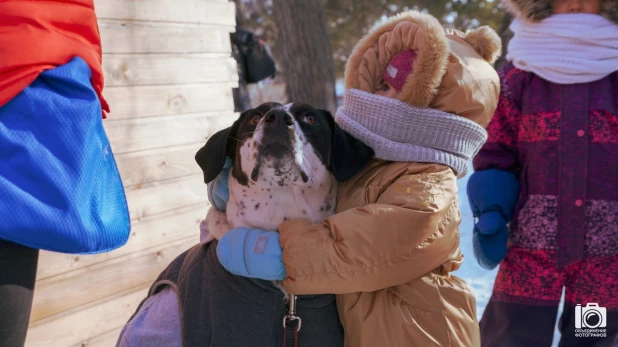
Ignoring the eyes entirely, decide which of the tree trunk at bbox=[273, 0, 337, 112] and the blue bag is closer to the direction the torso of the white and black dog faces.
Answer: the blue bag

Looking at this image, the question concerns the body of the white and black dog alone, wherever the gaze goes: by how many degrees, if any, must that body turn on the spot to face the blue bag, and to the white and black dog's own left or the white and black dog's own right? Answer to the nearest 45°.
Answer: approximately 45° to the white and black dog's own right

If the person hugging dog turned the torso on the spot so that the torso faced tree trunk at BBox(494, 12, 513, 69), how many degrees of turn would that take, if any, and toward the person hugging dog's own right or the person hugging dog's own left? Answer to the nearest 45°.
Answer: approximately 90° to the person hugging dog's own right

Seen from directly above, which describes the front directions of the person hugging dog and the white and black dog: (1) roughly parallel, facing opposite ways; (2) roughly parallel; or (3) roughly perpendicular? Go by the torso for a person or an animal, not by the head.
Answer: roughly perpendicular

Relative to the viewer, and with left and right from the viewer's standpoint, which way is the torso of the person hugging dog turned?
facing to the left of the viewer

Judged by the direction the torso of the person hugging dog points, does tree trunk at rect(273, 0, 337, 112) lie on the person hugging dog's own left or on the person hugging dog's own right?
on the person hugging dog's own right
